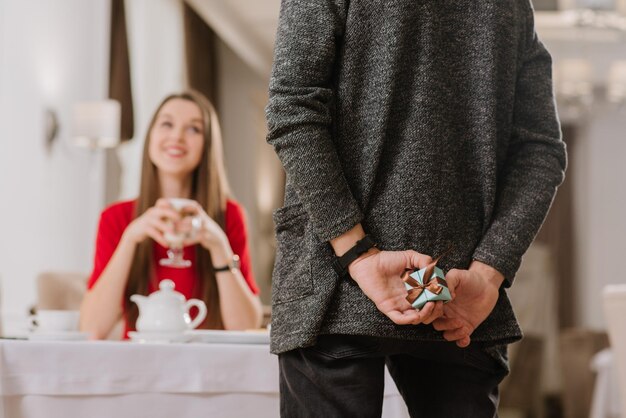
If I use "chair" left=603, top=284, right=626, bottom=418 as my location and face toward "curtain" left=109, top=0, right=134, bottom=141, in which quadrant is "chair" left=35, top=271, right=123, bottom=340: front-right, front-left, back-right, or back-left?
front-left

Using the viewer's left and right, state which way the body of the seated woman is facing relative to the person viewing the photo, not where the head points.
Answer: facing the viewer

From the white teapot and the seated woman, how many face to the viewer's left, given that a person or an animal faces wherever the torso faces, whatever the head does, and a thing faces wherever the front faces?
1

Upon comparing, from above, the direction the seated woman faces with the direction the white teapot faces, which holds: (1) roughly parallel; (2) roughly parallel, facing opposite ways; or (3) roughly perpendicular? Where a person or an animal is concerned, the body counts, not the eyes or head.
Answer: roughly perpendicular

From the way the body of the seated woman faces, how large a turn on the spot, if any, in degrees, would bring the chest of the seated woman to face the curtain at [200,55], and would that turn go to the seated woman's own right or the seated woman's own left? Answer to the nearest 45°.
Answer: approximately 180°

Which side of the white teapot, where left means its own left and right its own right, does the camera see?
left

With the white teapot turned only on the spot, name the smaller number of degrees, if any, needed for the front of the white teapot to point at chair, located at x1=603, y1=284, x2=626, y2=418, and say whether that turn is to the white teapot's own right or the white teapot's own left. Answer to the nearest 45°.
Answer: approximately 180°

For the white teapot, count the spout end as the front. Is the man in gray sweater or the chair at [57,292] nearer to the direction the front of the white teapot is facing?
the chair

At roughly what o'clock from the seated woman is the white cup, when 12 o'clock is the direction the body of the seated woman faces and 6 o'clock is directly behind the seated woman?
The white cup is roughly at 1 o'clock from the seated woman.

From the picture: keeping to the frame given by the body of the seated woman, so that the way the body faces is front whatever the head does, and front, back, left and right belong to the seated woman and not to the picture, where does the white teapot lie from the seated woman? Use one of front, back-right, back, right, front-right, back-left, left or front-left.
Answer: front

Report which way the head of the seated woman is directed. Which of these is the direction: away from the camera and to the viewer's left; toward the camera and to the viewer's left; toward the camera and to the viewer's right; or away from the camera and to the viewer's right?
toward the camera and to the viewer's right

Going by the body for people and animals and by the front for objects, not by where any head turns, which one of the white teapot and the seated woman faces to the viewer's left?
the white teapot

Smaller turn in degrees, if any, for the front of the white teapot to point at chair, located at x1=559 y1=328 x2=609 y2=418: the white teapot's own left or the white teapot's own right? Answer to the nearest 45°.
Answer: approximately 135° to the white teapot's own right

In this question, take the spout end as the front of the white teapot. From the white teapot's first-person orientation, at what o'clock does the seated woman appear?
The seated woman is roughly at 3 o'clock from the white teapot.
